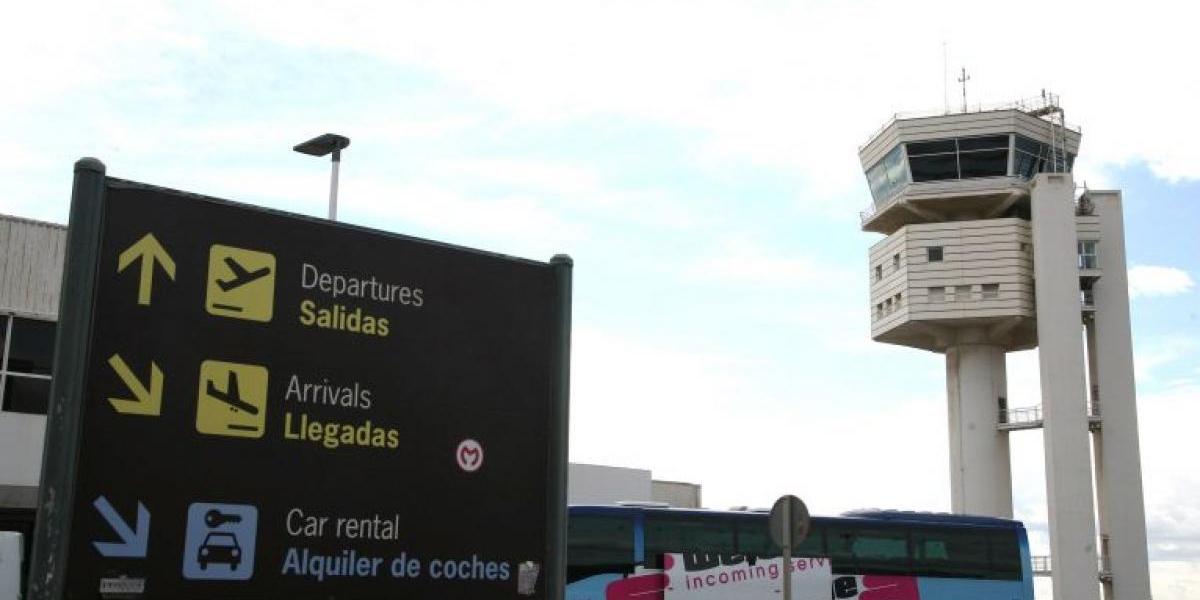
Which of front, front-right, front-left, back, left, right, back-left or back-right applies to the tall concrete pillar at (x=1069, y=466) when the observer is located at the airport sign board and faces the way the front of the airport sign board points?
left

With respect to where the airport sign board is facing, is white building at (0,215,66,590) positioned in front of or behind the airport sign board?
behind

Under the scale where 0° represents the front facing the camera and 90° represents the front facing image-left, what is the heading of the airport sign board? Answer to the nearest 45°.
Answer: approximately 315°

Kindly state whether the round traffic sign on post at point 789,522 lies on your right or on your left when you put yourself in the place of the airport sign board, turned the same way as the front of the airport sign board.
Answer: on your left

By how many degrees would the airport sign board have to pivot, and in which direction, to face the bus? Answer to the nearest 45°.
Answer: approximately 90° to its left

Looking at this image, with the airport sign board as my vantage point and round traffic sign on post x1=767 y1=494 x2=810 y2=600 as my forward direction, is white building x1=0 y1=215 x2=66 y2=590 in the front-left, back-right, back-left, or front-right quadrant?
front-left
